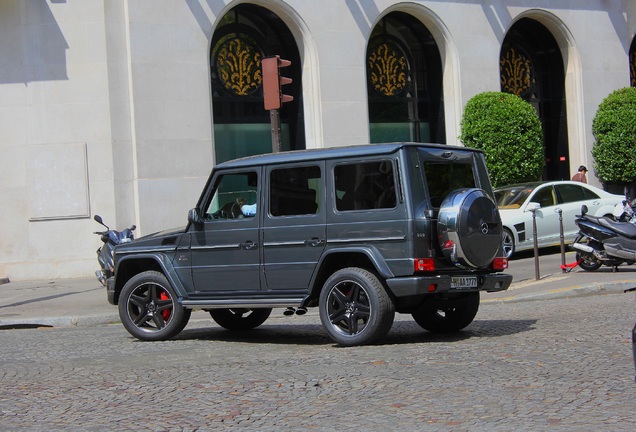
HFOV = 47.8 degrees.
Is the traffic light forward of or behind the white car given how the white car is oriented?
forward

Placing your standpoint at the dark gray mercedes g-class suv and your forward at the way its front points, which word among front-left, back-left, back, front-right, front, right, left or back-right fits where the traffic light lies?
front-right

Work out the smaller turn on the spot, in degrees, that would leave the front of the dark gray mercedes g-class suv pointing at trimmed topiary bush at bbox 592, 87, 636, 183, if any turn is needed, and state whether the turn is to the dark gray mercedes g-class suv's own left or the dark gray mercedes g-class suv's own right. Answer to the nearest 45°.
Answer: approximately 90° to the dark gray mercedes g-class suv's own right
